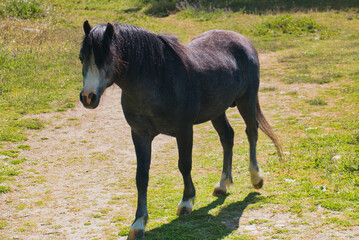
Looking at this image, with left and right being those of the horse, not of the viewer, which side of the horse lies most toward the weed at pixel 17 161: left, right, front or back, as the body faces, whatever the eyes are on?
right

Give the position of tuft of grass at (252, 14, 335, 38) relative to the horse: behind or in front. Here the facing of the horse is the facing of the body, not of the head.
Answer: behind

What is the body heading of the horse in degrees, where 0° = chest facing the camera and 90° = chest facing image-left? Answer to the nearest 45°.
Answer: approximately 45°

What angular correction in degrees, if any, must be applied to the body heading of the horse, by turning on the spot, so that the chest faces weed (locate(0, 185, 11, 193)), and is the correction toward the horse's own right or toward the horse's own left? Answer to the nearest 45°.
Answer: approximately 90° to the horse's own right

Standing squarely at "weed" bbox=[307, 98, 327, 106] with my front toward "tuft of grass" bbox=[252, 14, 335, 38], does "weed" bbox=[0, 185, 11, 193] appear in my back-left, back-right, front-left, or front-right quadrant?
back-left

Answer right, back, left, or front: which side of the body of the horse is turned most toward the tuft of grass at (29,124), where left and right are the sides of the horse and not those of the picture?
right

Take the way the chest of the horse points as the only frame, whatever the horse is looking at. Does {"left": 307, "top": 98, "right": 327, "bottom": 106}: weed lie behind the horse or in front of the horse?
behind
